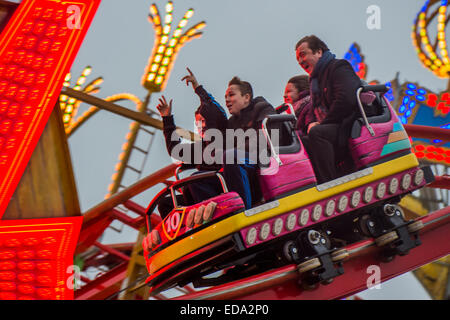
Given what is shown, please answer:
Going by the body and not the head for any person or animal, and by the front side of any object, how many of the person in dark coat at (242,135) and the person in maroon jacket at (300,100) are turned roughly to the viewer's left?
2

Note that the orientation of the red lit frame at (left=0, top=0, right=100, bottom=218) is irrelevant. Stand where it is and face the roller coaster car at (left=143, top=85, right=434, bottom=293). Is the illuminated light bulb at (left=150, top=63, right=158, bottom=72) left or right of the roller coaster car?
left

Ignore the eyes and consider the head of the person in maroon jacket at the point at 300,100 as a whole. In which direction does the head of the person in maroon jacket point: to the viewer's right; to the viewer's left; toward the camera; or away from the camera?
to the viewer's left

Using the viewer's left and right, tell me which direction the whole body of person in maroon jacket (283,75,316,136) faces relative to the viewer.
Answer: facing to the left of the viewer

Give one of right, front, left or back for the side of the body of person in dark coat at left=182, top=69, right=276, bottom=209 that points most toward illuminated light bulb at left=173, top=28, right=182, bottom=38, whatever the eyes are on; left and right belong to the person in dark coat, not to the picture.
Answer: right

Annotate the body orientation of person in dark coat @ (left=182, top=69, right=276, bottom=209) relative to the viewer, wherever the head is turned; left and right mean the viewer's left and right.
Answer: facing to the left of the viewer

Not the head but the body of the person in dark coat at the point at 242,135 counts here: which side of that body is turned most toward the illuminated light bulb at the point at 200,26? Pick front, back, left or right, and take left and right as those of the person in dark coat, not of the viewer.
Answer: right

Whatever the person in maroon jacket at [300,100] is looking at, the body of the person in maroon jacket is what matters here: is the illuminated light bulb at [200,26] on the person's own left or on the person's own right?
on the person's own right
